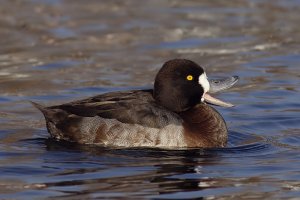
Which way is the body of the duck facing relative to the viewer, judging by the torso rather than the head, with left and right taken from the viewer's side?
facing to the right of the viewer
